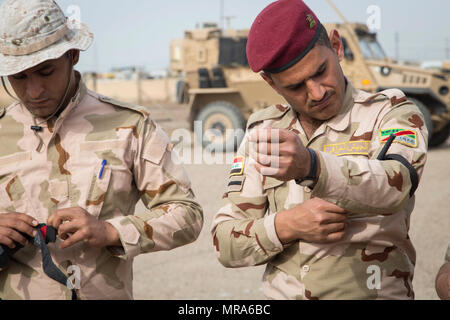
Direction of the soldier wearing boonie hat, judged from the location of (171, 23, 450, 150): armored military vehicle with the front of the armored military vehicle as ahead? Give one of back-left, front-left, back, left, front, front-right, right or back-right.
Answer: right

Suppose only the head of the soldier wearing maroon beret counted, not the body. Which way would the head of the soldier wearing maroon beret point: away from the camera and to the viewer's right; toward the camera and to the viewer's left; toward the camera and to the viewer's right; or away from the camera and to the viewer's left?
toward the camera and to the viewer's left

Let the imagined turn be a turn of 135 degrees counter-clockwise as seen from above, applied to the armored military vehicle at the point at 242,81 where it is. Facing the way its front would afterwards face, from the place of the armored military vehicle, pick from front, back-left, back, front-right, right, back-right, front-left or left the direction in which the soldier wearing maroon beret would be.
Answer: back-left

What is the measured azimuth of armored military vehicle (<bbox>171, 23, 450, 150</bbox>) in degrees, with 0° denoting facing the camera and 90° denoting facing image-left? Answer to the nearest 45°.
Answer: approximately 270°
